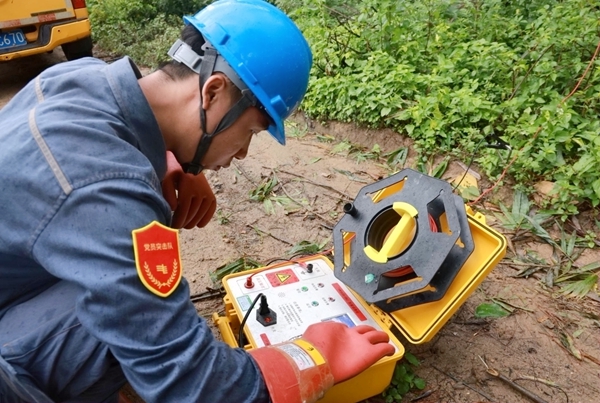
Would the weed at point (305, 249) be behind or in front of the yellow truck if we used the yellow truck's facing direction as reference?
behind

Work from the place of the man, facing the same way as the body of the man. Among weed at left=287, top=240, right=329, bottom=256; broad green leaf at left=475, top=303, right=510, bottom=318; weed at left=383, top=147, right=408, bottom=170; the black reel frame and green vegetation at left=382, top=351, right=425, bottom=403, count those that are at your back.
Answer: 0

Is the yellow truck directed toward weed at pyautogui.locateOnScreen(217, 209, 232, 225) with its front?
no

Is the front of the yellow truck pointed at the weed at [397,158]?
no

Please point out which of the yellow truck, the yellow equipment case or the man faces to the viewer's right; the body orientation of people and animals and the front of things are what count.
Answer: the man

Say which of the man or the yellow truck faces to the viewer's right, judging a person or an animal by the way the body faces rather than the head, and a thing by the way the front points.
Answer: the man

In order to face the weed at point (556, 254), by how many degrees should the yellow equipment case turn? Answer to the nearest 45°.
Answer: approximately 180°

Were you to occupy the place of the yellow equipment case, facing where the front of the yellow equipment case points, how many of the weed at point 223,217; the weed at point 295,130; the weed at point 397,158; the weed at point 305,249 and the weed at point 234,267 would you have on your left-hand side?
0

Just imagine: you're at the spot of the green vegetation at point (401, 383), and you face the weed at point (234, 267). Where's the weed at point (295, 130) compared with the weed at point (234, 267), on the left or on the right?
right

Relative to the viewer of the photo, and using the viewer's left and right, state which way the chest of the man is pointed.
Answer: facing to the right of the viewer

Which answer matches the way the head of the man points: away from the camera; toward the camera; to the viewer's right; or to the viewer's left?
to the viewer's right

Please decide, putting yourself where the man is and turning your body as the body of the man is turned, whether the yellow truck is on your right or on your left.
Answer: on your left

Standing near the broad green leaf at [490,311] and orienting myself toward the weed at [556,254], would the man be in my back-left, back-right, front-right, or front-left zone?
back-left

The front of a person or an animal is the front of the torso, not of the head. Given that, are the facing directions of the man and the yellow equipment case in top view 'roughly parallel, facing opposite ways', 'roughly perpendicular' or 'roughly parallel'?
roughly parallel, facing opposite ways

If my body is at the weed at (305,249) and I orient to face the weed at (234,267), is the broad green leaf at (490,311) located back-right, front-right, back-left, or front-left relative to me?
back-left

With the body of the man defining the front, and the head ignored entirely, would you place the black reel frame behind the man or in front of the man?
in front

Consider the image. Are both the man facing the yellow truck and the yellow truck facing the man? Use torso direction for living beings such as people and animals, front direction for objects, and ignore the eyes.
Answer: no

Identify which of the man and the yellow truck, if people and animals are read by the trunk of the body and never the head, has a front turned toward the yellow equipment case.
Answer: the man

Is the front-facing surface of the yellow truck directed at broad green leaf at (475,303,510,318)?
no

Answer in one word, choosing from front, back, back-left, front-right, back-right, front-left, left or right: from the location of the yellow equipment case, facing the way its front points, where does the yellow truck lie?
right
